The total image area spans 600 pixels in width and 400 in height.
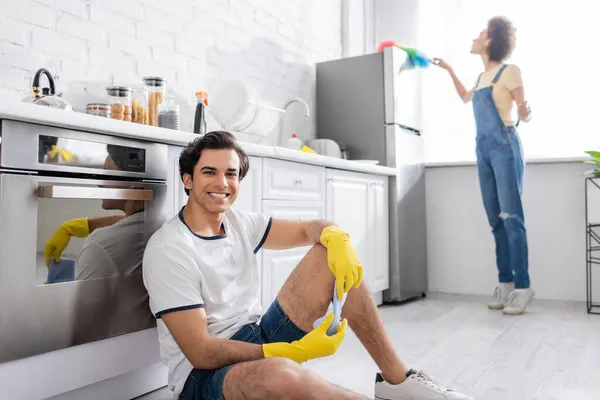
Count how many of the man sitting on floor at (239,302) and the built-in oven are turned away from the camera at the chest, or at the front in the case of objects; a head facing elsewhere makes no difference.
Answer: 0

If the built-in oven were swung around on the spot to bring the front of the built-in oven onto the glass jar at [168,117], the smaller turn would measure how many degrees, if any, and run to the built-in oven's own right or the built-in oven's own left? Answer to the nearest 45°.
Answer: approximately 90° to the built-in oven's own left

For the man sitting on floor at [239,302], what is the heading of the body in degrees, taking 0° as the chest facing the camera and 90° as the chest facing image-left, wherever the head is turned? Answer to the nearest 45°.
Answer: approximately 315°

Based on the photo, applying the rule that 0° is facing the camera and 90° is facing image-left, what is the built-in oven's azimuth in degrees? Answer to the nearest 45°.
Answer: approximately 315°

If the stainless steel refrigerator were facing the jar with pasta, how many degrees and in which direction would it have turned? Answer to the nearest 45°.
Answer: approximately 90° to its right

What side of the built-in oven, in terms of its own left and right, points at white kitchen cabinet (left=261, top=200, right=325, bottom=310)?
left

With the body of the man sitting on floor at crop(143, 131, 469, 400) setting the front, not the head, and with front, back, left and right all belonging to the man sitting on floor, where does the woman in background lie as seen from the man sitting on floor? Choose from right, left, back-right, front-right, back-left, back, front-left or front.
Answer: left

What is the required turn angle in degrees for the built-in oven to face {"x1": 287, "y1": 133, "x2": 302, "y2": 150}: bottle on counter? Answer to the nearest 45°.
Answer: approximately 90° to its left

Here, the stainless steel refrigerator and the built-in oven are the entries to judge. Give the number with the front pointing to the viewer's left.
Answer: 0

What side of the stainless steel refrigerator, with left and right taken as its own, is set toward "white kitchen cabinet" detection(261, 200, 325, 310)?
right

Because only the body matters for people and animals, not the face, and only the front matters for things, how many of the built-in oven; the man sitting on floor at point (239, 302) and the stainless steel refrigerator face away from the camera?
0

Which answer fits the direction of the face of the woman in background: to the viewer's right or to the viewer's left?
to the viewer's left

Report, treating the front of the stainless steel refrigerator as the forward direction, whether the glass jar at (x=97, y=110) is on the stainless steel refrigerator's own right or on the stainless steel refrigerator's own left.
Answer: on the stainless steel refrigerator's own right

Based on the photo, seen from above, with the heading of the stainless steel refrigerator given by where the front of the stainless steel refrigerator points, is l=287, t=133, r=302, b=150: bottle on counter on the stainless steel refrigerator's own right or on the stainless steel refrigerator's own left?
on the stainless steel refrigerator's own right
